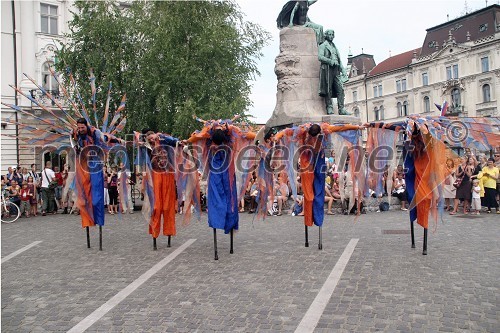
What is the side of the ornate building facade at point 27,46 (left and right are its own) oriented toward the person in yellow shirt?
front

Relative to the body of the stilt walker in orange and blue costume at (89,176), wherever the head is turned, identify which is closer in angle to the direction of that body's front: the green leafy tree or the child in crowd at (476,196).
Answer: the child in crowd

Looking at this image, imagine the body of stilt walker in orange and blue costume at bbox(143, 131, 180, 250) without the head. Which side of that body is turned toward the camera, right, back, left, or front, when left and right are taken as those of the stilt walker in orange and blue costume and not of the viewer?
front

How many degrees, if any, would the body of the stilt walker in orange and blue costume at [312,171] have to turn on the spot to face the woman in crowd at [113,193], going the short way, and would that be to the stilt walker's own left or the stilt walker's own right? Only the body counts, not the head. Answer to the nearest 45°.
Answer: approximately 135° to the stilt walker's own right

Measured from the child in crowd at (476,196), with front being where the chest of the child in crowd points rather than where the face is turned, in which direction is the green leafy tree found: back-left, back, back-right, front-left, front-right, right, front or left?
front-right

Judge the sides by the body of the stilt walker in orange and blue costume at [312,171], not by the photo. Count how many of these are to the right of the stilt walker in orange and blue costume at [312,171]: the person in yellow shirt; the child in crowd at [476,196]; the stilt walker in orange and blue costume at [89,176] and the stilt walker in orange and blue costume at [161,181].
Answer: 2

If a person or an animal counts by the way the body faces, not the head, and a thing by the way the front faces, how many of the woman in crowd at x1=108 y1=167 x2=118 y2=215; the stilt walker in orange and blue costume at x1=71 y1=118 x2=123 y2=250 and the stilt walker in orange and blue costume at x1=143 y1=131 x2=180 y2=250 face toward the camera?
3

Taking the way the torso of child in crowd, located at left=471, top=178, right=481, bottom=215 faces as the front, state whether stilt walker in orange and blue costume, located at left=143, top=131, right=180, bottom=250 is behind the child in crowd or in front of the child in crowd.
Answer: in front

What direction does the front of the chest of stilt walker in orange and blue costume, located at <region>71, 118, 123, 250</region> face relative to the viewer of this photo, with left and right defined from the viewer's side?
facing the viewer

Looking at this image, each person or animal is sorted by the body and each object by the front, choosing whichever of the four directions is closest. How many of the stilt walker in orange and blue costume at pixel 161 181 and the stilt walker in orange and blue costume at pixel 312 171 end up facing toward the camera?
2

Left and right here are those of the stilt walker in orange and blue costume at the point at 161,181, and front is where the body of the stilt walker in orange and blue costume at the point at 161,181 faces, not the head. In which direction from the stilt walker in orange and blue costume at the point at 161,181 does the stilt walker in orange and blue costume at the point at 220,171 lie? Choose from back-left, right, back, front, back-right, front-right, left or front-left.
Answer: front-left

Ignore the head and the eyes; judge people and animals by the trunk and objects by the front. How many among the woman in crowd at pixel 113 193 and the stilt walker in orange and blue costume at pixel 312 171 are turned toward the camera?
2
